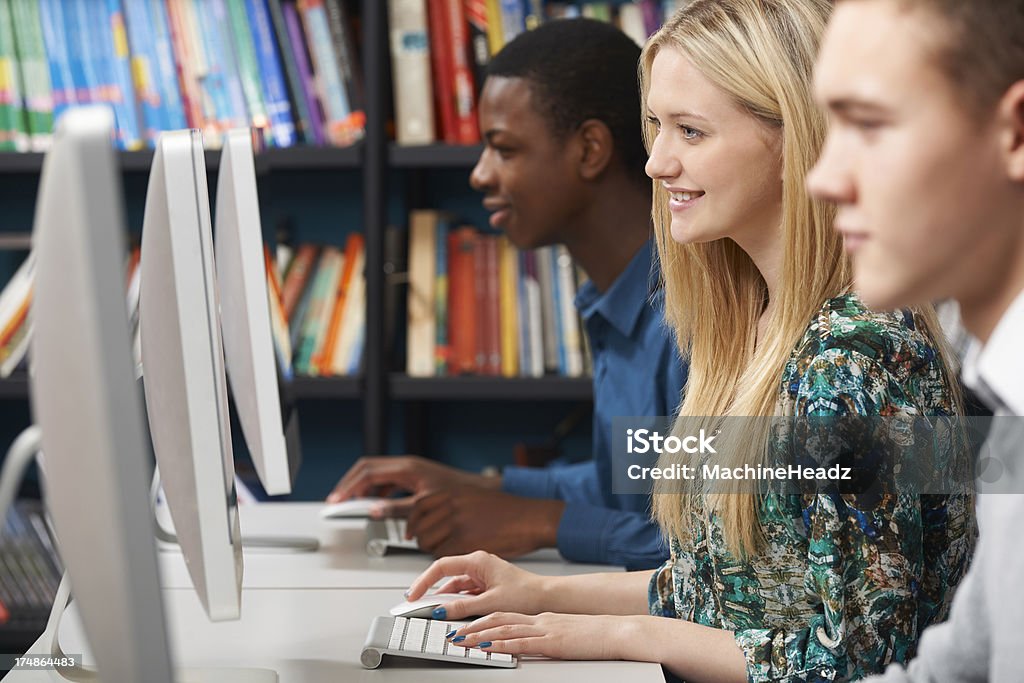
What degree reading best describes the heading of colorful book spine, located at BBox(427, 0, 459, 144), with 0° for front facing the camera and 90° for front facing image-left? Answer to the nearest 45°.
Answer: approximately 0°

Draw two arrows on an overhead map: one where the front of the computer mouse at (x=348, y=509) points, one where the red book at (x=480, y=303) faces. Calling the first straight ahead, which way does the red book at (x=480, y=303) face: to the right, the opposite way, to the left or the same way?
to the left

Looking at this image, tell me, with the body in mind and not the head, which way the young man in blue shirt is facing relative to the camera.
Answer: to the viewer's left

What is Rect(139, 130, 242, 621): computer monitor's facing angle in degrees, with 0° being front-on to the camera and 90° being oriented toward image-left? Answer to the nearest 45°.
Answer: approximately 270°

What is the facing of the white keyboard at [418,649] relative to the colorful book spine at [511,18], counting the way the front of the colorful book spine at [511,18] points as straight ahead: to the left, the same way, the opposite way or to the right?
to the left

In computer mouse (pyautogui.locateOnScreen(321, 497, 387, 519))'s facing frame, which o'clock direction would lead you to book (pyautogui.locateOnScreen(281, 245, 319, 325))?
The book is roughly at 3 o'clock from the computer mouse.

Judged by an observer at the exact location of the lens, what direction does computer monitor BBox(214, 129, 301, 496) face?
facing to the right of the viewer

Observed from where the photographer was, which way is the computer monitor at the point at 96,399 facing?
facing to the right of the viewer
